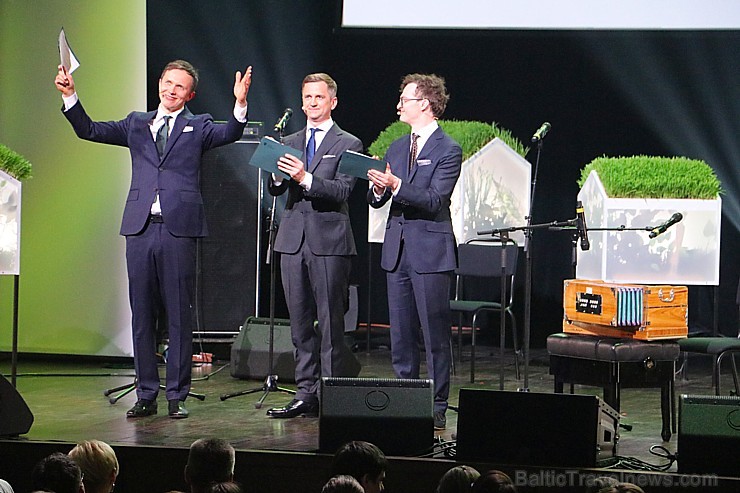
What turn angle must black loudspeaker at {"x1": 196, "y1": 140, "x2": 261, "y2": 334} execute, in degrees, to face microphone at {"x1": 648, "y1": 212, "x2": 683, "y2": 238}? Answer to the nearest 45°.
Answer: approximately 45° to its left

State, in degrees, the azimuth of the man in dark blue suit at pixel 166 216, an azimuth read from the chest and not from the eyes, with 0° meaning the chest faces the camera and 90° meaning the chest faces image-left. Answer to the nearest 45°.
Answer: approximately 0°

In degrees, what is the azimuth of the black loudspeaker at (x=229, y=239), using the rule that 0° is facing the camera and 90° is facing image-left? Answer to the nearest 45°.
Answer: approximately 0°

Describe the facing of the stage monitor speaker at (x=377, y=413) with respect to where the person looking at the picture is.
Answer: facing away from the viewer

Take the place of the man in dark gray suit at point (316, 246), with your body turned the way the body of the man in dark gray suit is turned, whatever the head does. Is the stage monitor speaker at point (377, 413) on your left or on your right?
on your left

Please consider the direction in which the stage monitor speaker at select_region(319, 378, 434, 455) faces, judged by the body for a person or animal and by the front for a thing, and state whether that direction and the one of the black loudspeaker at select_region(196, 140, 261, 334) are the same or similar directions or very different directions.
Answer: very different directions

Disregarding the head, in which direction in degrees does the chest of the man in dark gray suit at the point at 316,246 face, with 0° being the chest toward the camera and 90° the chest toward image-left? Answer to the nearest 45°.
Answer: approximately 45°

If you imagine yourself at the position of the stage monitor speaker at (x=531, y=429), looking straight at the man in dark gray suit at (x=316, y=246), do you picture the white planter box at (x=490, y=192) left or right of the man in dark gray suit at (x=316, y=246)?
right

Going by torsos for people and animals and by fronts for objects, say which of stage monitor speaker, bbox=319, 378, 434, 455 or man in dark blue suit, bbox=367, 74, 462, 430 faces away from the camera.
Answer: the stage monitor speaker
